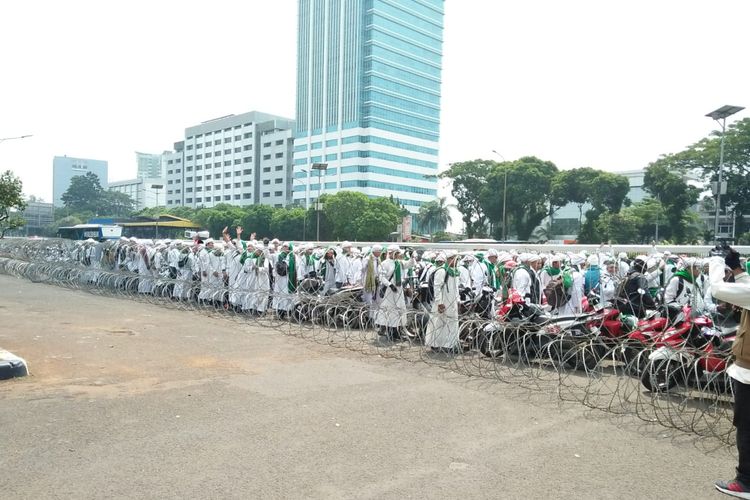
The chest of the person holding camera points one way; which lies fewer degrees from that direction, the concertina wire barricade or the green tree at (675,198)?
the concertina wire barricade

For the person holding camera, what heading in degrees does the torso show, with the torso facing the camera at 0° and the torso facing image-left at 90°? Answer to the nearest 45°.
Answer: approximately 90°

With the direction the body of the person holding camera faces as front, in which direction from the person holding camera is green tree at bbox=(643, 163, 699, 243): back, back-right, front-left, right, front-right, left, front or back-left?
right
